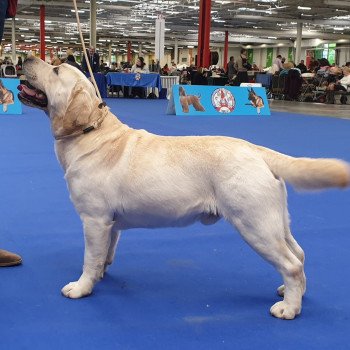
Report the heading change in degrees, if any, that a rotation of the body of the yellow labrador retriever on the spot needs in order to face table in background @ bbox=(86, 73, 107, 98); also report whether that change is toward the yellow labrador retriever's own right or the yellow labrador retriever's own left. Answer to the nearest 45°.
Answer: approximately 90° to the yellow labrador retriever's own right

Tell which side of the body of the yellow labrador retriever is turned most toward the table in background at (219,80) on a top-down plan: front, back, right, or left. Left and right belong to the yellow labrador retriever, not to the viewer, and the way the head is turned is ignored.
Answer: right

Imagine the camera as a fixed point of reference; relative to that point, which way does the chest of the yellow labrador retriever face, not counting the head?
to the viewer's left

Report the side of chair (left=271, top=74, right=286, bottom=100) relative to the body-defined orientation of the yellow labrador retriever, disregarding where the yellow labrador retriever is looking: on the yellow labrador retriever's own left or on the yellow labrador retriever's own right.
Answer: on the yellow labrador retriever's own right

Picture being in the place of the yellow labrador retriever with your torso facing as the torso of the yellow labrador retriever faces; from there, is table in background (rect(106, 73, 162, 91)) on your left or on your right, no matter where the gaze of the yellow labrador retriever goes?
on your right

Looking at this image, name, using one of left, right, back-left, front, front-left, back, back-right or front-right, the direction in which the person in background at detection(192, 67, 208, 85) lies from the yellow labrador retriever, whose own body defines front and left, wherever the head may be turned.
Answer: right
